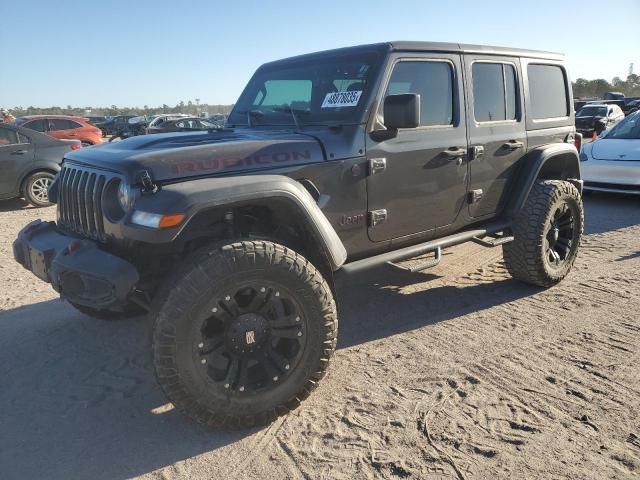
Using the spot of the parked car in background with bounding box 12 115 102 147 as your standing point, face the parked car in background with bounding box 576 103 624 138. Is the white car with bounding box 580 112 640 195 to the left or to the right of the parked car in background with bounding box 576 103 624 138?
right

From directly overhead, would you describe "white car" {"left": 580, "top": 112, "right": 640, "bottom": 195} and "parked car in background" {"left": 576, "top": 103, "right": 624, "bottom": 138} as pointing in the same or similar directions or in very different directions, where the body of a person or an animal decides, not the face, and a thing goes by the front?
same or similar directions

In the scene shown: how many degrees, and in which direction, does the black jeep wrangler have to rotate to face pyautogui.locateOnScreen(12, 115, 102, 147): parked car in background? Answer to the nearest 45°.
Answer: approximately 90° to its right

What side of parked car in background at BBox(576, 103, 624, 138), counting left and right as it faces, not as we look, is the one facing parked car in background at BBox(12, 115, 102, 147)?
front

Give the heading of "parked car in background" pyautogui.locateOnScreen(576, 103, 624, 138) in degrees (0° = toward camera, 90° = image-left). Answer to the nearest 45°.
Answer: approximately 45°

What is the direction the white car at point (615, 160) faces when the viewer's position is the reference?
facing the viewer and to the left of the viewer

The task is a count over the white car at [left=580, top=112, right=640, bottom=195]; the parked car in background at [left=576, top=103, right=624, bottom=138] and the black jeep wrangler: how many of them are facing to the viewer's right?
0

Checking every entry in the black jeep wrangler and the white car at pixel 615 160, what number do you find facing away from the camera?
0

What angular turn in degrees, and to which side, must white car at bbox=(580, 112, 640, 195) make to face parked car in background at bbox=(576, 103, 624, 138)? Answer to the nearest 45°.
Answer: approximately 135° to its right
